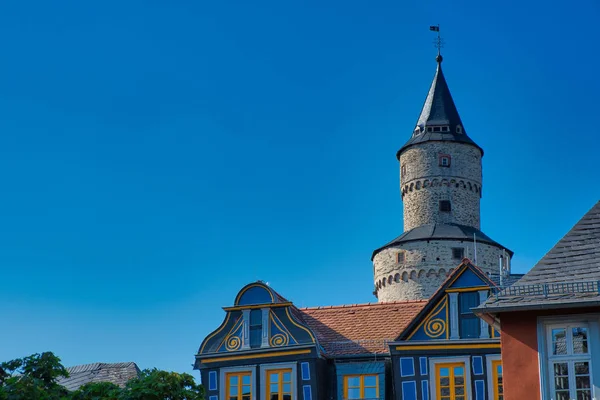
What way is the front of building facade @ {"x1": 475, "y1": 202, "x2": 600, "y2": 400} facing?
toward the camera

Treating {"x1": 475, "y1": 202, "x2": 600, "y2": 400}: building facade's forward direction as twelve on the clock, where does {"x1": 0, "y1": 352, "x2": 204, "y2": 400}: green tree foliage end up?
The green tree foliage is roughly at 4 o'clock from the building facade.

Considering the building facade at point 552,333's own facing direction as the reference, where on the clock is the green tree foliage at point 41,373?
The green tree foliage is roughly at 4 o'clock from the building facade.
